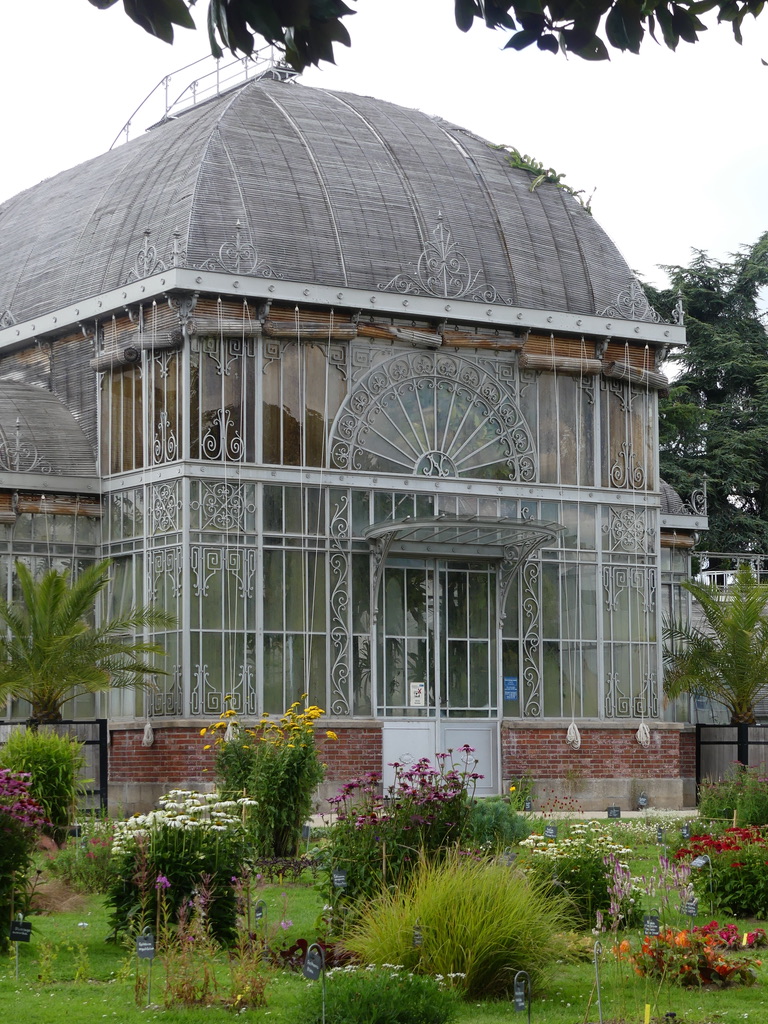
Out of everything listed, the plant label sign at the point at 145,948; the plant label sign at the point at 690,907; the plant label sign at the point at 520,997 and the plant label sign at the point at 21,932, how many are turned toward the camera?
4

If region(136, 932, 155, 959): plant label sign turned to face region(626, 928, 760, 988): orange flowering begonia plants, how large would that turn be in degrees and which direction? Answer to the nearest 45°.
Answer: approximately 90° to its left

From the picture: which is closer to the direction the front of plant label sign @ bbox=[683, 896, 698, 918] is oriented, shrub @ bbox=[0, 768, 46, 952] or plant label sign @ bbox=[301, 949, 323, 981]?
the plant label sign

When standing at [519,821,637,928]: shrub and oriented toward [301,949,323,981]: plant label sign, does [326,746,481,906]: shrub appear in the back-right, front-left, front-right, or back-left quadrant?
front-right

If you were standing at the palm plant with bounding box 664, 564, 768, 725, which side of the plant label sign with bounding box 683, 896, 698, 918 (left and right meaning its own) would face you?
back

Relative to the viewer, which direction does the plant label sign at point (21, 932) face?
toward the camera

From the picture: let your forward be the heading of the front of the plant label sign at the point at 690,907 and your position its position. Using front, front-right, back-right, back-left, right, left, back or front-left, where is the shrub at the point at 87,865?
back-right

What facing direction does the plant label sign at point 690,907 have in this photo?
toward the camera

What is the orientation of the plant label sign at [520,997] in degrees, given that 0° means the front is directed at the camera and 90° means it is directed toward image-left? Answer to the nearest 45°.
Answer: approximately 0°

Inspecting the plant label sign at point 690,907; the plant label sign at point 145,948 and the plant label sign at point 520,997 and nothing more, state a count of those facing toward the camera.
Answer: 3

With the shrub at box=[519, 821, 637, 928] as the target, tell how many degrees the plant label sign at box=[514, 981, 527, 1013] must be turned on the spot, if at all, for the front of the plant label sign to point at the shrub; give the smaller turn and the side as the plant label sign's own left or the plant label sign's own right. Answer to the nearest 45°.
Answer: approximately 180°

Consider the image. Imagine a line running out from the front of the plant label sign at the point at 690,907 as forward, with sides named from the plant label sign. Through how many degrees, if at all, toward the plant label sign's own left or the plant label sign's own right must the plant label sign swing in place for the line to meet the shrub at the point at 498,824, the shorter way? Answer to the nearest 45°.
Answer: approximately 180°
